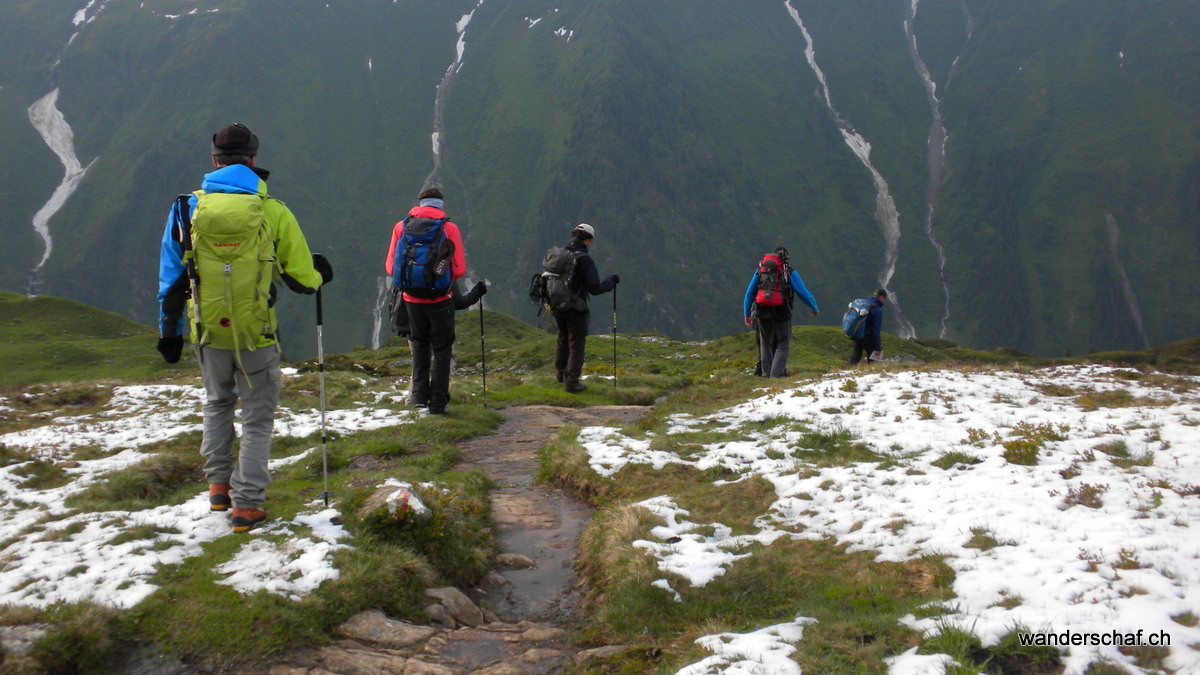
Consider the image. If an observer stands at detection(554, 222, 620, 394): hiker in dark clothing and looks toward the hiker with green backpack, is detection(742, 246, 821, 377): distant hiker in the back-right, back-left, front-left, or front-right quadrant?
back-left

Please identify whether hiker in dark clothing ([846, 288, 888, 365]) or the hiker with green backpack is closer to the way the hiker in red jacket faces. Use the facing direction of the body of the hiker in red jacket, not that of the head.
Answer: the hiker in dark clothing

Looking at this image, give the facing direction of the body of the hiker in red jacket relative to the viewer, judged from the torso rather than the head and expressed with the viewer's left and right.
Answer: facing away from the viewer

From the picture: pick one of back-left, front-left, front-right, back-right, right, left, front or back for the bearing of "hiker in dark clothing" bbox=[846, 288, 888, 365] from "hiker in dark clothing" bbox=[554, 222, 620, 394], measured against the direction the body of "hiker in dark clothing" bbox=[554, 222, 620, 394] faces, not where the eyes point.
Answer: front-left

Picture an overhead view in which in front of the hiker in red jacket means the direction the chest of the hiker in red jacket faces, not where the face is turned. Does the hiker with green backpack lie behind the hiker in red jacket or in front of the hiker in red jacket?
behind

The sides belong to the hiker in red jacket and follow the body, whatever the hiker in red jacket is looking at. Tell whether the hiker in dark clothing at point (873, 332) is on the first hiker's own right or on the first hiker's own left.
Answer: on the first hiker's own right

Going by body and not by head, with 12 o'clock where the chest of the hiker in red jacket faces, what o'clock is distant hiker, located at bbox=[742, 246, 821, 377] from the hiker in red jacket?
The distant hiker is roughly at 2 o'clock from the hiker in red jacket.

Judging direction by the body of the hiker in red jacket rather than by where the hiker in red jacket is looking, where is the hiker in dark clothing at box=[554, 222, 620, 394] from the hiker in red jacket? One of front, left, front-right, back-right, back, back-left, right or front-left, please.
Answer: front-right

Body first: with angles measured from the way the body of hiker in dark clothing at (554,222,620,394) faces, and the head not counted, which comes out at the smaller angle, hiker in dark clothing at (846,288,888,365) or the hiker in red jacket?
the hiker in dark clothing
